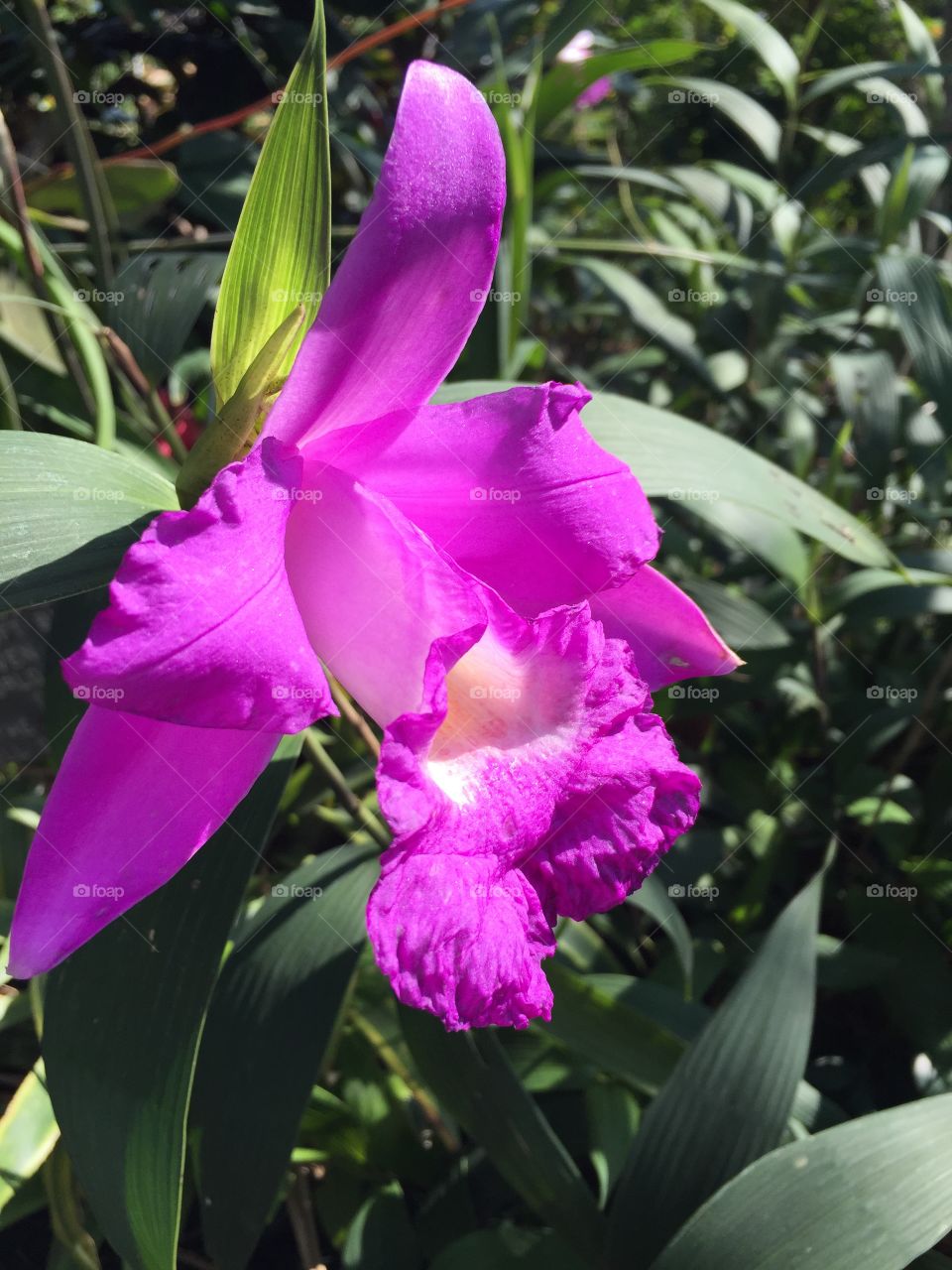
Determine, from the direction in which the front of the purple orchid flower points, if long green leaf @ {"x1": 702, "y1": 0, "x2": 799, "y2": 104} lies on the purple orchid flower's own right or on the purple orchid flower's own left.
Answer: on the purple orchid flower's own left

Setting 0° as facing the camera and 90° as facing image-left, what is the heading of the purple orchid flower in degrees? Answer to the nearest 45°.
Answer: approximately 315°

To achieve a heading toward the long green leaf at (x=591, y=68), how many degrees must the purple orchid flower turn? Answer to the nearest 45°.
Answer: approximately 135° to its left

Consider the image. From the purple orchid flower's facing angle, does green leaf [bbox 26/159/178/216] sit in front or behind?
behind

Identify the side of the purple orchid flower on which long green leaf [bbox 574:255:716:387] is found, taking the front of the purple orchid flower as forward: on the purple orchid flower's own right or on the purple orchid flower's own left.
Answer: on the purple orchid flower's own left

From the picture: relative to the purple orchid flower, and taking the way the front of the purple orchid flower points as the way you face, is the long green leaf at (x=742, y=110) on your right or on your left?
on your left

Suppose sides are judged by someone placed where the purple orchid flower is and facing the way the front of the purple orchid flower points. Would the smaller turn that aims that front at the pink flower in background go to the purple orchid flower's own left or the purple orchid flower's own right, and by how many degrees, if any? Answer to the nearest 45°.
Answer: approximately 135° to the purple orchid flower's own left
